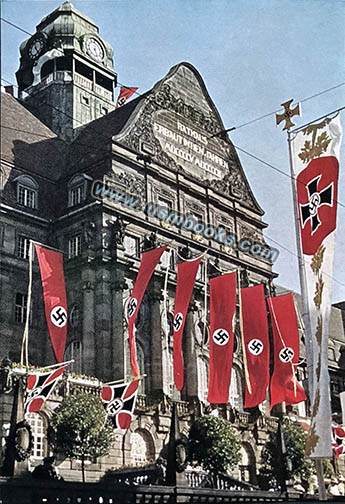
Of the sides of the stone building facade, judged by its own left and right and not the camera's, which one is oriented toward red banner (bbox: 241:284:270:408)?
front

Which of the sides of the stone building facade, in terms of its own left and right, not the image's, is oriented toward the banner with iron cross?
front

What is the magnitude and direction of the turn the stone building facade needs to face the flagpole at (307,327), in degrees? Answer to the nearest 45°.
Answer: approximately 45° to its right

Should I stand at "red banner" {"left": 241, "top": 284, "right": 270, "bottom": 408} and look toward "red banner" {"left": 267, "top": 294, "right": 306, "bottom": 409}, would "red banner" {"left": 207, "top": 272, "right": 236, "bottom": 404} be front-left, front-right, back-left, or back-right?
back-right

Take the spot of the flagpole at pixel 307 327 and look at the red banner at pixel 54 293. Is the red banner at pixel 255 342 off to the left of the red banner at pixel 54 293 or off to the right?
right
